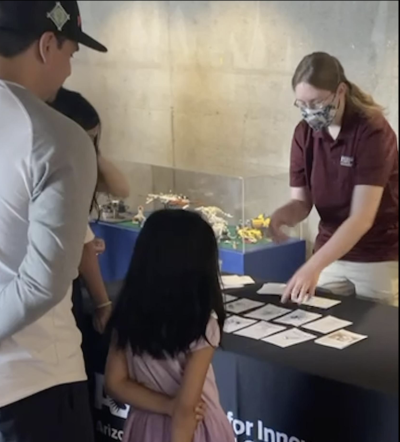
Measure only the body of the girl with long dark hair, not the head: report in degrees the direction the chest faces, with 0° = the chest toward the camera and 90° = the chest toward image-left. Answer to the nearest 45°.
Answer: approximately 225°

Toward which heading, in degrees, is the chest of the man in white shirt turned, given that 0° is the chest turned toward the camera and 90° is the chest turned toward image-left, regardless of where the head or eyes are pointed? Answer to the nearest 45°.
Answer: approximately 225°

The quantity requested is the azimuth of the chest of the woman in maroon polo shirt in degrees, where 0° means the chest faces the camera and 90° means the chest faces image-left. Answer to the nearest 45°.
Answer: approximately 45°

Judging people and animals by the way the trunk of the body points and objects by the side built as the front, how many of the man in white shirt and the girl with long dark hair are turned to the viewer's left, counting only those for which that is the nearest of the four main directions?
0

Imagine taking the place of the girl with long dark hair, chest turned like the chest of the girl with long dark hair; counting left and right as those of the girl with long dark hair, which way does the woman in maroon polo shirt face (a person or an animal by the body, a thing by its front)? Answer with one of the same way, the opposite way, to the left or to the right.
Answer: the opposite way

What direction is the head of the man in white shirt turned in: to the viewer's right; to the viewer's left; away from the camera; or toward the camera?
to the viewer's right

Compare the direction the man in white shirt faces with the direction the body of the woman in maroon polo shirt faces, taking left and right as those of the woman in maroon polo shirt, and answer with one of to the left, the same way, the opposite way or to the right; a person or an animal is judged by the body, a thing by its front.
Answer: the opposite way

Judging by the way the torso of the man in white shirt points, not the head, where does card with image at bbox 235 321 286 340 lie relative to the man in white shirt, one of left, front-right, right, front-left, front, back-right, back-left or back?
front

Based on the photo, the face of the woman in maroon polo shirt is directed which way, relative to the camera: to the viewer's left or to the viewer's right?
to the viewer's left
